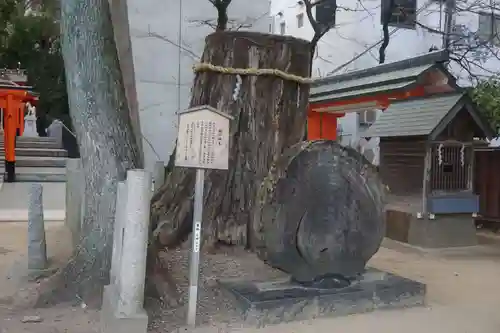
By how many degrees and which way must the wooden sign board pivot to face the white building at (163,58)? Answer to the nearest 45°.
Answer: approximately 180°

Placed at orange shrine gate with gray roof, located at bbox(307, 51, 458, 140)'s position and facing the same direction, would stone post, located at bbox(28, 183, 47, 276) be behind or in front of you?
in front

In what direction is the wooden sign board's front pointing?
toward the camera

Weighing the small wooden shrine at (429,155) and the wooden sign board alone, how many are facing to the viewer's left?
0

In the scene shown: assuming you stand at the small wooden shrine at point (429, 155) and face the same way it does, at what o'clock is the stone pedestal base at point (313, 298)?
The stone pedestal base is roughly at 2 o'clock from the small wooden shrine.

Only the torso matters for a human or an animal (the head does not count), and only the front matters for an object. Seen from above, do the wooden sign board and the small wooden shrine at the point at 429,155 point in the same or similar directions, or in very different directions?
same or similar directions
